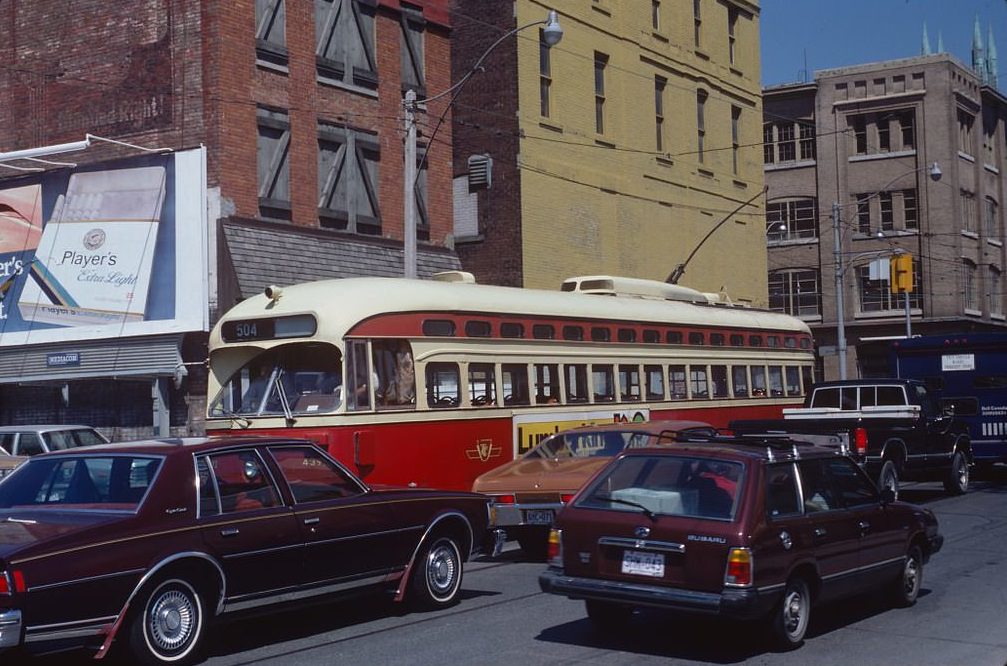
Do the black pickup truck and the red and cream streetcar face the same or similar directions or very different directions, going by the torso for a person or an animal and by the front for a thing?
very different directions

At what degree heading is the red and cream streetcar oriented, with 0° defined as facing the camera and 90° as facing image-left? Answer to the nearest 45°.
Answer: approximately 45°

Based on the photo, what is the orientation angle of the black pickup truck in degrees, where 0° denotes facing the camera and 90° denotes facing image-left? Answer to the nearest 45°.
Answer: approximately 225°

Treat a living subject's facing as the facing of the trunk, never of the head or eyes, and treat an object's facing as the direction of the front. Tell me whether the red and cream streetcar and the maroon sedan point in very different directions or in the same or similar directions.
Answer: very different directions

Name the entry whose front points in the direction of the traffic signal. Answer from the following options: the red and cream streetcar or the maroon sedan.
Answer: the maroon sedan

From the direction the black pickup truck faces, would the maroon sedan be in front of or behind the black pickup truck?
behind

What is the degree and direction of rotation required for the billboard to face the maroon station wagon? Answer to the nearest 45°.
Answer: approximately 45° to its left

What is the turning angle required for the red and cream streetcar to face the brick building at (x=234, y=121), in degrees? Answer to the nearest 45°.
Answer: approximately 90° to its right

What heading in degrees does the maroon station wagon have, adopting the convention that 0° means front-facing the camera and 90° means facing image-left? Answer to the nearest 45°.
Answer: approximately 225°

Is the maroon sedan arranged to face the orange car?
yes

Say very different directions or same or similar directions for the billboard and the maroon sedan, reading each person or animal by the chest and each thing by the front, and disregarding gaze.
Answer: very different directions

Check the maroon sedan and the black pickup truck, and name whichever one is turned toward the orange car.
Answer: the maroon sedan
